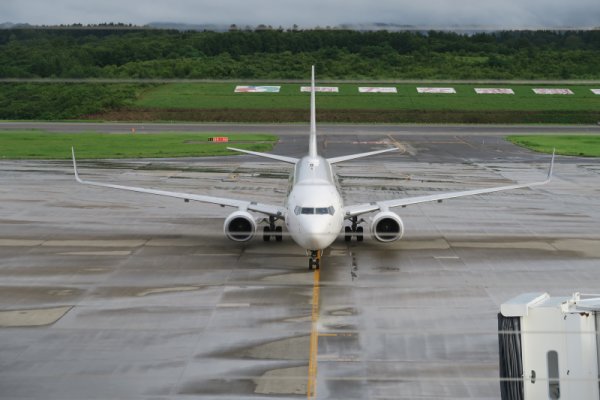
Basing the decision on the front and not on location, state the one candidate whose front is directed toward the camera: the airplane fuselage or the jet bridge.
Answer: the airplane fuselage

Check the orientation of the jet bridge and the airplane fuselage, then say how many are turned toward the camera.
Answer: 1

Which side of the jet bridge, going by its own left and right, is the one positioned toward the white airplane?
right

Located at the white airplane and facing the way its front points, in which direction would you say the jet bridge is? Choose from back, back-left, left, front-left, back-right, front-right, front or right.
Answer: front

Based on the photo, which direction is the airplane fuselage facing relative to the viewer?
toward the camera

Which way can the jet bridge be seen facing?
to the viewer's left

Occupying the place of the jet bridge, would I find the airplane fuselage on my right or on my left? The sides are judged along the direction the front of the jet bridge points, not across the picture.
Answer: on my right

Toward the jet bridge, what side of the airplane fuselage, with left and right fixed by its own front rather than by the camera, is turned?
front

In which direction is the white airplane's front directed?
toward the camera

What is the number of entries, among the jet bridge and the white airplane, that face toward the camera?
1
